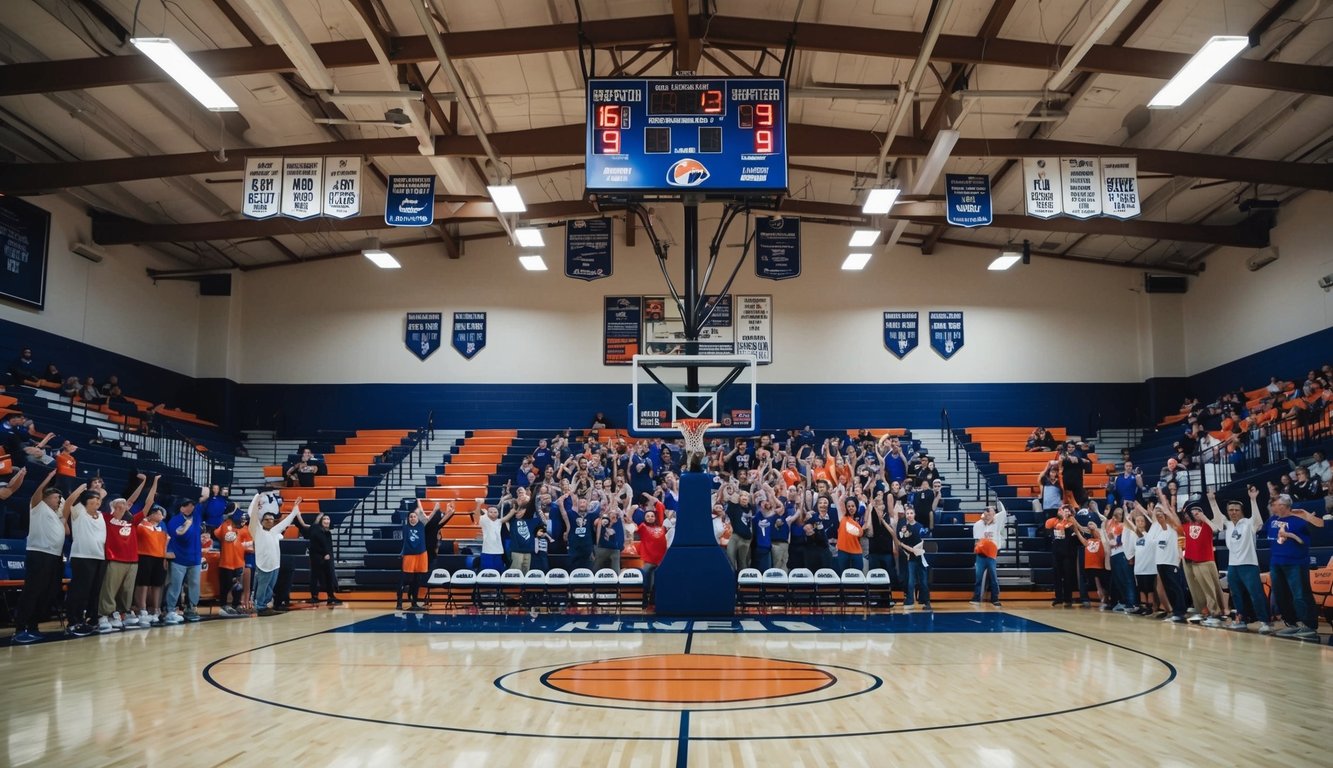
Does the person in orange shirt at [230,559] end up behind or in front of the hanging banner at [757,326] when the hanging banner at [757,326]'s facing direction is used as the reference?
in front

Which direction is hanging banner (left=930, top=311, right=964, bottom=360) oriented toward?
toward the camera

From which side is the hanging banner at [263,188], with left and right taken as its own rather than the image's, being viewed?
front

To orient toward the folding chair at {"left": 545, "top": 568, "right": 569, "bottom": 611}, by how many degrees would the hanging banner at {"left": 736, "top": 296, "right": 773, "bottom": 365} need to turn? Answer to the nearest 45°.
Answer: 0° — it already faces it

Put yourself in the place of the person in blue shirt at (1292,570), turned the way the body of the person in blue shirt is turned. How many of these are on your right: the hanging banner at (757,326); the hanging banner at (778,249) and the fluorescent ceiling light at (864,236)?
3

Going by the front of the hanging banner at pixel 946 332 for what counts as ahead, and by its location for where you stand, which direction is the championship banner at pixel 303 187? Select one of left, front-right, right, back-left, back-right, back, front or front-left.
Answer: front-right

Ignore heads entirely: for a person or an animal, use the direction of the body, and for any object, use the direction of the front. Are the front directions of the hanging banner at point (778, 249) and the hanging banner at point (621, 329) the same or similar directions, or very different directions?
same or similar directions

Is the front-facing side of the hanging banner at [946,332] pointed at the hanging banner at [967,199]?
yes

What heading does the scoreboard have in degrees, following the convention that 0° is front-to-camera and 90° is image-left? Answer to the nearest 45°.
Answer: approximately 0°

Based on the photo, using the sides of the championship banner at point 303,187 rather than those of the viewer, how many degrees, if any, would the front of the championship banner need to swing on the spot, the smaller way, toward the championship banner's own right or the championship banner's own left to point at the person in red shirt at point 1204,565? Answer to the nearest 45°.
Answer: approximately 45° to the championship banner's own left

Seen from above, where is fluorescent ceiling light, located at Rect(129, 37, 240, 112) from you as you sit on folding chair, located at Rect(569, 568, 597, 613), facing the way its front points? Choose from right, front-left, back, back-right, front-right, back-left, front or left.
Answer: front-right

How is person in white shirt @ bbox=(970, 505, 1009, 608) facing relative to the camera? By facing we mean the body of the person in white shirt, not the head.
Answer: toward the camera

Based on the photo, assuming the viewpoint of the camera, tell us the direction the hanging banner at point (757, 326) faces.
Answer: facing the viewer

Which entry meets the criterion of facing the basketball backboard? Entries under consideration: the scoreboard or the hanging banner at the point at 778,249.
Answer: the hanging banner

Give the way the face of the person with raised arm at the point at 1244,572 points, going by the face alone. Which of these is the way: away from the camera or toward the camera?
toward the camera

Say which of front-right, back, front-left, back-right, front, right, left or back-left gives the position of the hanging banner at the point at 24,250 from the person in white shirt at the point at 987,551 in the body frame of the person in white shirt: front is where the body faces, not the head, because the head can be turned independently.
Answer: right

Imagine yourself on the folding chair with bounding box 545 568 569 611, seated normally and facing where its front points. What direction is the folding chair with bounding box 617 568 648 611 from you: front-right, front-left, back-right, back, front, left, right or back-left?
left

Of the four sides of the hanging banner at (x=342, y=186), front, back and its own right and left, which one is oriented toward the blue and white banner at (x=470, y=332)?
back
